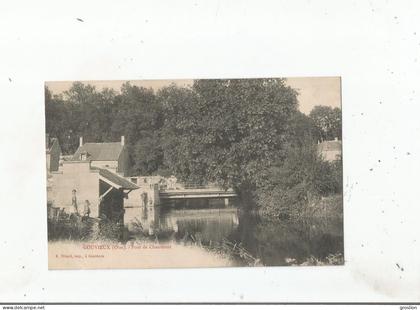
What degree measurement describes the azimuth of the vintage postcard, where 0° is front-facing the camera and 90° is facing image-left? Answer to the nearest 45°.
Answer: approximately 0°
